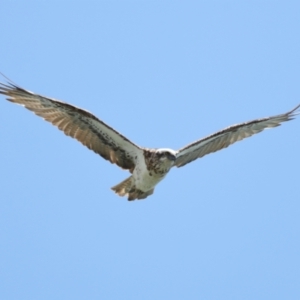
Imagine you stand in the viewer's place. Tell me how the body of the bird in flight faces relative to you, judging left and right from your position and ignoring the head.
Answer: facing the viewer and to the right of the viewer
